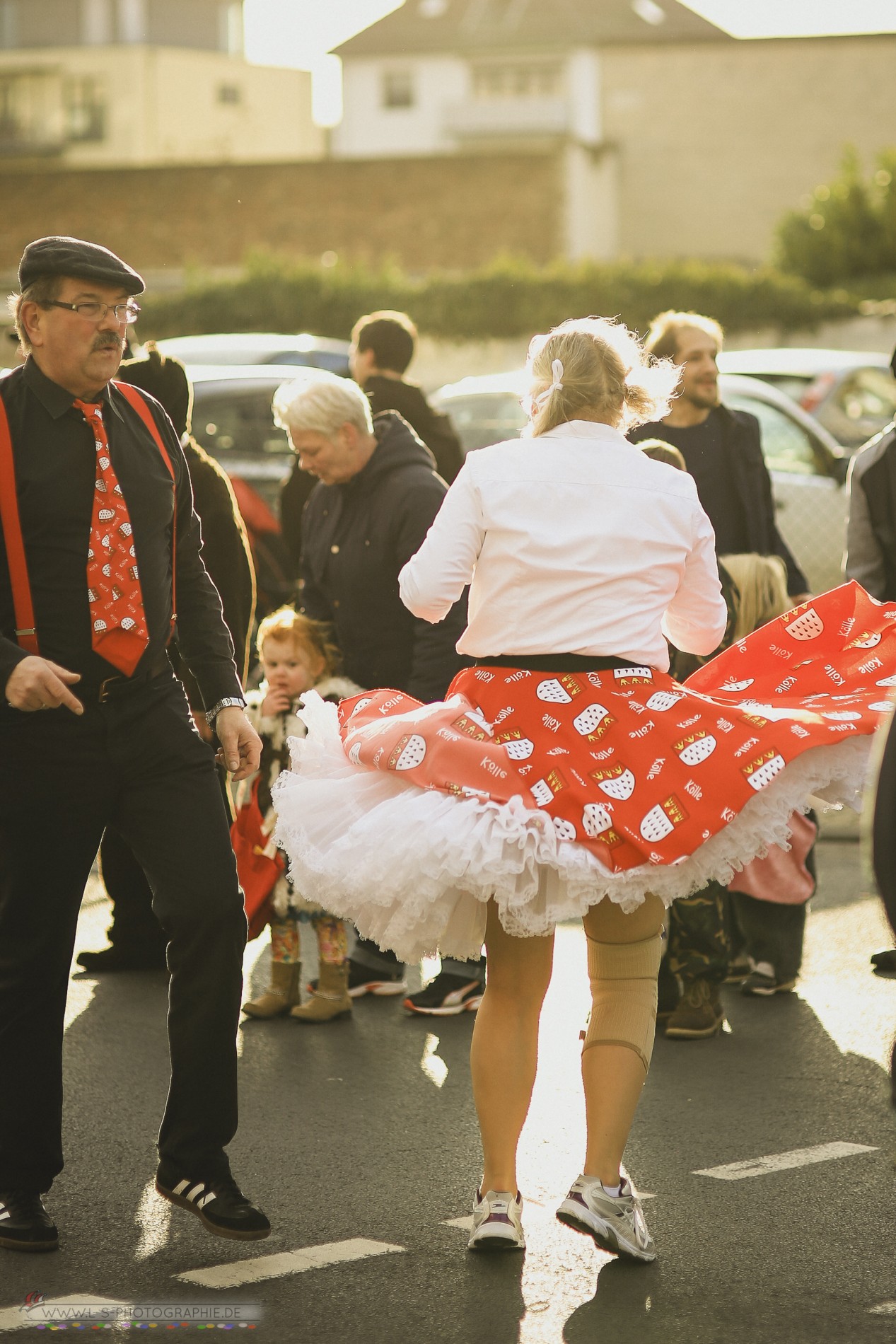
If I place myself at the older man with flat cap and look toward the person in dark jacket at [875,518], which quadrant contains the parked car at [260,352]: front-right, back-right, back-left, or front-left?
front-left

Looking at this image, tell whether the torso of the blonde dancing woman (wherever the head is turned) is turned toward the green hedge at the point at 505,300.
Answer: yes

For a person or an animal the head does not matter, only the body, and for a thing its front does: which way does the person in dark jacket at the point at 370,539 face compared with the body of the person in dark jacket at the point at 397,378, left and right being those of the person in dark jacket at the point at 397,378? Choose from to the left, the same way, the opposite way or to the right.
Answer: to the left

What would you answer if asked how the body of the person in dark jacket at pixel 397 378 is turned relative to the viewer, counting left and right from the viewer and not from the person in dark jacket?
facing away from the viewer and to the left of the viewer

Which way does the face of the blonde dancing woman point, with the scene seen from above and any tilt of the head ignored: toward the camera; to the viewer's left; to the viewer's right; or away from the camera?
away from the camera

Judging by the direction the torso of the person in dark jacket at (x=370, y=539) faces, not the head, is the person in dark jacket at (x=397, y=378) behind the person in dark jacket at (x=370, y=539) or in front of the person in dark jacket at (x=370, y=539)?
behind

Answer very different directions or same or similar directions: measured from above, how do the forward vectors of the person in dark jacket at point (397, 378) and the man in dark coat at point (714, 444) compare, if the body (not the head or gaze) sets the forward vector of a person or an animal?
very different directions

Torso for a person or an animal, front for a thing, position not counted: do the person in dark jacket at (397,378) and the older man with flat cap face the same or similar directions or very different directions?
very different directions

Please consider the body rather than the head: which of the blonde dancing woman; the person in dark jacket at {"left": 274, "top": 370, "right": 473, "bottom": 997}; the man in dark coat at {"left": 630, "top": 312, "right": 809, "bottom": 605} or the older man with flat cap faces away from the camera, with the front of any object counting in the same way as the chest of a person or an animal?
the blonde dancing woman

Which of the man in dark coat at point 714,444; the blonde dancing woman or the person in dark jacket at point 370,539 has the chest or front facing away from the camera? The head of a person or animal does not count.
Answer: the blonde dancing woman

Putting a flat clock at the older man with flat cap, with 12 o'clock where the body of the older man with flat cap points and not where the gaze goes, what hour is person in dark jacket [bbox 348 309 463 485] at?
The person in dark jacket is roughly at 8 o'clock from the older man with flat cap.

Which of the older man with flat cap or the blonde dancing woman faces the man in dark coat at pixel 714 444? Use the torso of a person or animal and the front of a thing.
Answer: the blonde dancing woman

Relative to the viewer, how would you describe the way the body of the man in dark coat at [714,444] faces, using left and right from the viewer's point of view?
facing the viewer and to the right of the viewer

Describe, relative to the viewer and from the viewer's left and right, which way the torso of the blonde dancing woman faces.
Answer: facing away from the viewer

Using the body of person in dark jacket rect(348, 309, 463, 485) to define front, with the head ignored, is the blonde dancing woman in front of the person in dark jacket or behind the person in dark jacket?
behind
